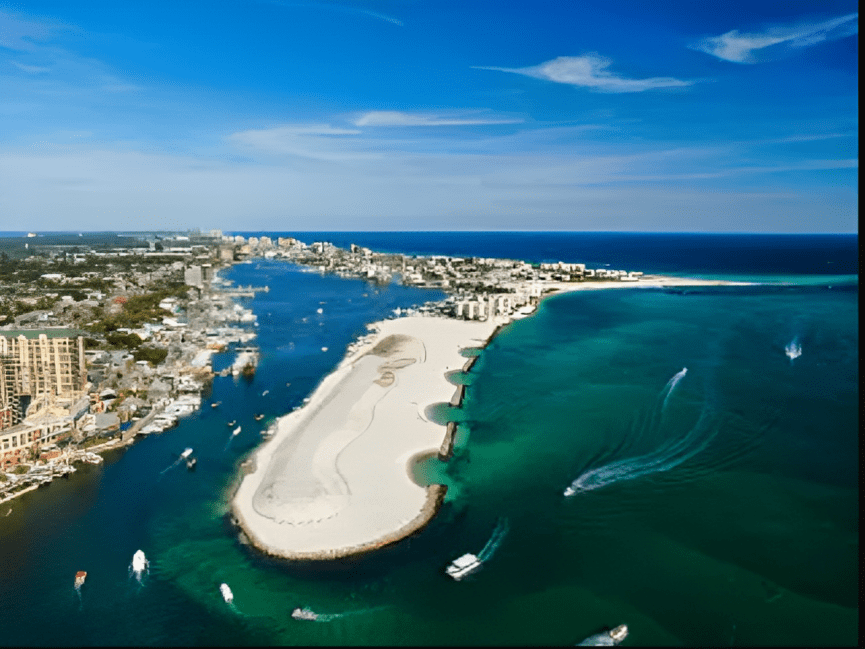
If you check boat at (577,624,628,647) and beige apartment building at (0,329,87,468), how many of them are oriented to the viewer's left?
0

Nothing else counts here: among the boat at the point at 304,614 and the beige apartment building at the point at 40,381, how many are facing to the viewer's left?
1

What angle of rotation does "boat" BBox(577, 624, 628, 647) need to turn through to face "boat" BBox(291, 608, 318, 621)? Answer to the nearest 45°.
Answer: approximately 135° to its left

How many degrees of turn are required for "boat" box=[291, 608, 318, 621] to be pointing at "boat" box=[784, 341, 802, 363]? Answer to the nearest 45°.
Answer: approximately 135° to its right

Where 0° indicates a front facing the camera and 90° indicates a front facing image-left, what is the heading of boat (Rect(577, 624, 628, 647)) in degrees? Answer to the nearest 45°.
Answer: approximately 225°

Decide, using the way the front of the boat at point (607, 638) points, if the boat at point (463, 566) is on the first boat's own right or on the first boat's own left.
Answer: on the first boat's own left

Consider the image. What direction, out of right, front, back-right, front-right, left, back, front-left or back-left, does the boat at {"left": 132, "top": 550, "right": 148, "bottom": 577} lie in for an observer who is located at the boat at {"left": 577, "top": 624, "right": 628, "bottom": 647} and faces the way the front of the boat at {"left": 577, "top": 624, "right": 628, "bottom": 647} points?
back-left

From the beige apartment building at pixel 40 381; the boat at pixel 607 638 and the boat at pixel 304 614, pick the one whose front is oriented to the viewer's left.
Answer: the boat at pixel 304 614

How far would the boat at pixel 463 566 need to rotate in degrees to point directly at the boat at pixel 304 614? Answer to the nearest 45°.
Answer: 0° — it already faces it

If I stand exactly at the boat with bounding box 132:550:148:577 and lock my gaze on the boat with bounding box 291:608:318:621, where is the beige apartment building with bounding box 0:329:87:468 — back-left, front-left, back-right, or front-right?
back-left

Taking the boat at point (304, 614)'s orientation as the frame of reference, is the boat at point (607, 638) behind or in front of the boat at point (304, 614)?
behind

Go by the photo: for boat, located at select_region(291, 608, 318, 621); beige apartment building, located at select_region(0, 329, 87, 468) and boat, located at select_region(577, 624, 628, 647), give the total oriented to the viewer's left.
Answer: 1

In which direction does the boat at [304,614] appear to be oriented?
to the viewer's left

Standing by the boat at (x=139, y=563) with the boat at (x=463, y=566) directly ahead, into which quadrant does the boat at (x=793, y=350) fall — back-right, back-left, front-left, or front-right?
front-left

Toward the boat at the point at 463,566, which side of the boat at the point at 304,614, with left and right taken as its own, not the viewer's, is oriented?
back

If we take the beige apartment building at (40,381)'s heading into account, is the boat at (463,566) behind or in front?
in front

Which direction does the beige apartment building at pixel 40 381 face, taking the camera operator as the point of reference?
facing the viewer and to the right of the viewer
